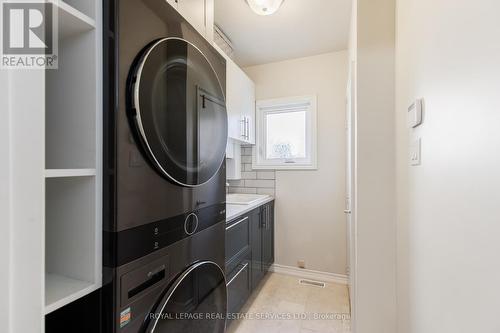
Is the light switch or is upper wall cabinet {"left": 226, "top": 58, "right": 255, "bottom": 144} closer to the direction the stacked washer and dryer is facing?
the light switch

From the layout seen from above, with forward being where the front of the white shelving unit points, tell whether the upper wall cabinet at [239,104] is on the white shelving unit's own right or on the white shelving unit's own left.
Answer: on the white shelving unit's own left

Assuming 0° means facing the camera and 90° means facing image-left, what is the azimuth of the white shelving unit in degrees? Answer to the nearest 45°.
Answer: approximately 315°

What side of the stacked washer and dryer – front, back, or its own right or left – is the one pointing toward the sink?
left

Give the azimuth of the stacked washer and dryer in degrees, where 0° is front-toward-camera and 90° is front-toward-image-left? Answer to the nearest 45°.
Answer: approximately 315°

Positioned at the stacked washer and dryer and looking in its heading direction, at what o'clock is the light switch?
The light switch is roughly at 11 o'clock from the stacked washer and dryer.

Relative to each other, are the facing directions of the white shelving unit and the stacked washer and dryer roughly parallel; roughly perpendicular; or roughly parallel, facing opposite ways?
roughly parallel

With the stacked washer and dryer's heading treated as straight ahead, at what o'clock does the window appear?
The window is roughly at 9 o'clock from the stacked washer and dryer.

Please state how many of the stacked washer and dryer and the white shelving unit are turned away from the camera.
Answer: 0
